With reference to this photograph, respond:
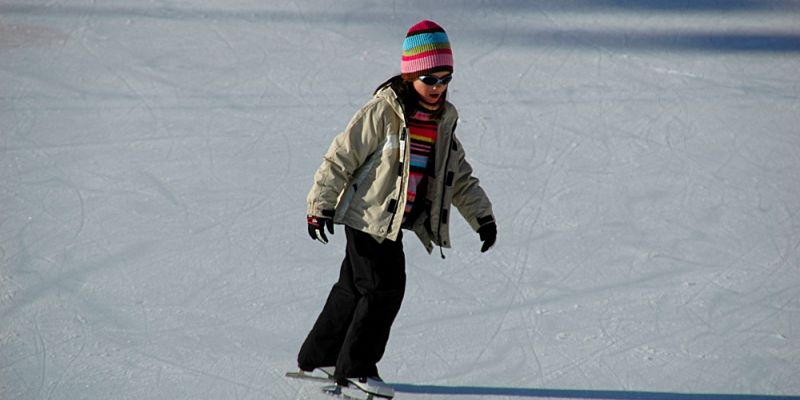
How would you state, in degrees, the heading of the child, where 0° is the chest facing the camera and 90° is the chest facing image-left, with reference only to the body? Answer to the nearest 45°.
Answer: approximately 315°

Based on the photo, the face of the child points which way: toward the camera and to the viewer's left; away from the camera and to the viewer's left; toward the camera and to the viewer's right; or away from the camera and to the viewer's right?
toward the camera and to the viewer's right
